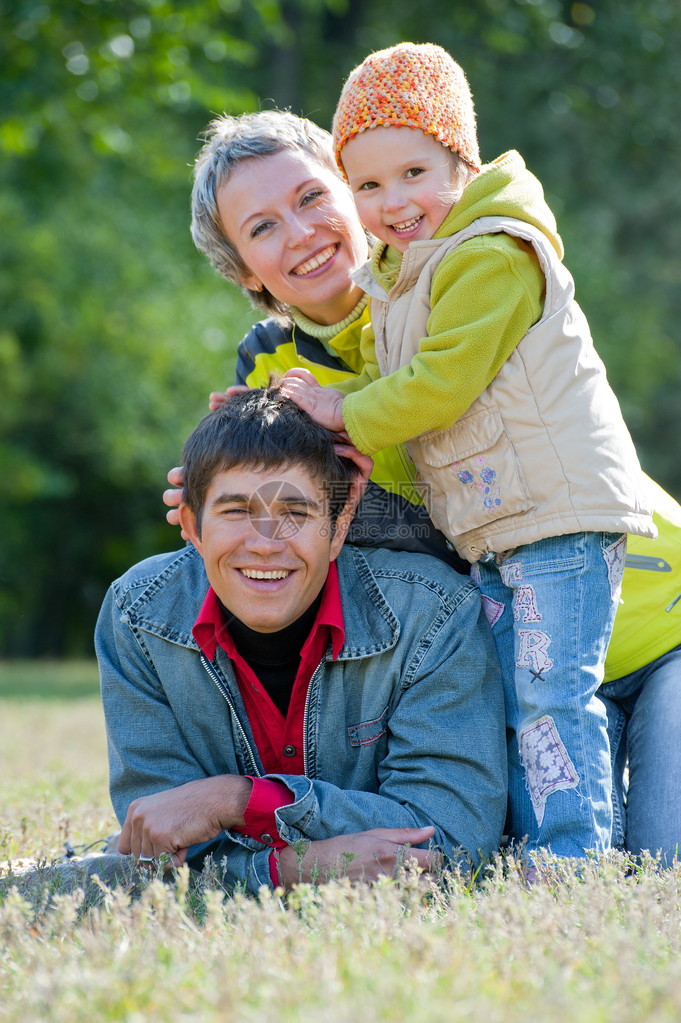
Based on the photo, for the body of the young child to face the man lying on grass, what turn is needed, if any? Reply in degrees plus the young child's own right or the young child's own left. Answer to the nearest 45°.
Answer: approximately 45° to the young child's own right

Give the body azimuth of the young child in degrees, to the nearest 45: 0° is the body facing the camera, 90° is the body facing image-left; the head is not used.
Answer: approximately 45°
